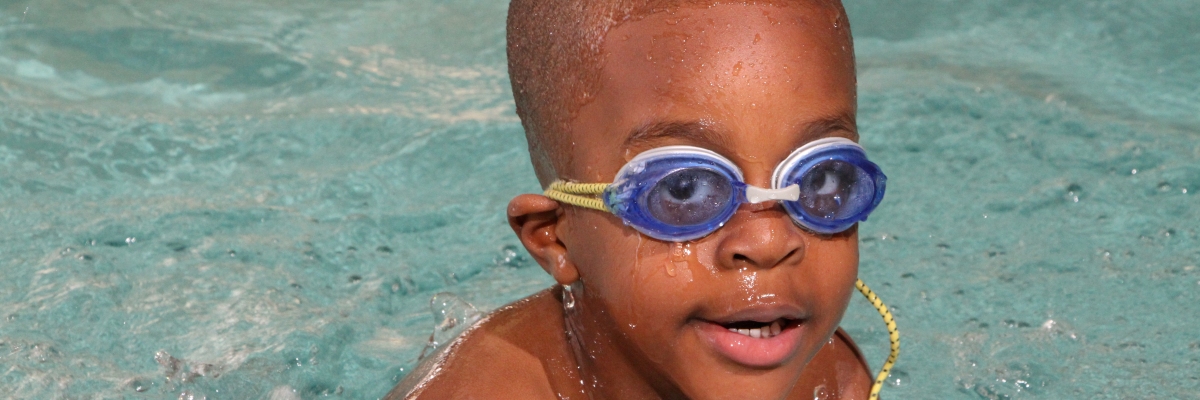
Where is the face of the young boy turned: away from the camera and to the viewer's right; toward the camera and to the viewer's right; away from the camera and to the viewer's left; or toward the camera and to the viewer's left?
toward the camera and to the viewer's right

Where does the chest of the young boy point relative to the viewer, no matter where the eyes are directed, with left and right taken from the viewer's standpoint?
facing the viewer and to the right of the viewer
